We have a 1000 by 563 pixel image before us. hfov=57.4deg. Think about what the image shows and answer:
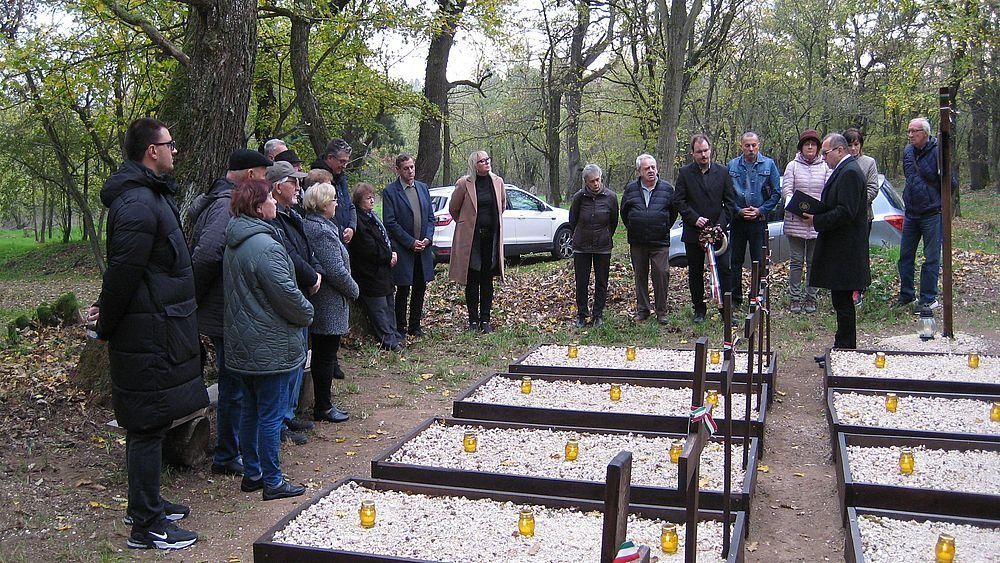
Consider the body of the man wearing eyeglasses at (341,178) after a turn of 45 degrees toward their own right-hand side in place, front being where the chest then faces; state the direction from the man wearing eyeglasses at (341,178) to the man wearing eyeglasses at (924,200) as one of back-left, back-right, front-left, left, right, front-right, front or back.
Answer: left

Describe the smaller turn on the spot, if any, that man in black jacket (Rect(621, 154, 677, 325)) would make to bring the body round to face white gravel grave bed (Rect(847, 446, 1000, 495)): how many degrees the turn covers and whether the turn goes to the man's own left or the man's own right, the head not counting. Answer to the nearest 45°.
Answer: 0° — they already face it

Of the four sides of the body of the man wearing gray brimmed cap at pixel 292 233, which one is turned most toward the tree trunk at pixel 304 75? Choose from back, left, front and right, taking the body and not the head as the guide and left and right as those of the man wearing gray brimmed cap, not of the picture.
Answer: left

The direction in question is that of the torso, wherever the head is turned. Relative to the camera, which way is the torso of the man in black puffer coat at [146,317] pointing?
to the viewer's right

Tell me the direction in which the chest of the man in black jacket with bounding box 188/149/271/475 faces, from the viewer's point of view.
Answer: to the viewer's right

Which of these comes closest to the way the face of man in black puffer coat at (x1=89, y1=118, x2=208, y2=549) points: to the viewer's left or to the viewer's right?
to the viewer's right

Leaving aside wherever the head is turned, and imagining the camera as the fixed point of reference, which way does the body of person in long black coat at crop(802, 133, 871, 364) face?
to the viewer's left

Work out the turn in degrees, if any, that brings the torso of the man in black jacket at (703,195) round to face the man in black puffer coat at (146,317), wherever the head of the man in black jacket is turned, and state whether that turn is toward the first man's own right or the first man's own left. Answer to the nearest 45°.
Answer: approximately 45° to the first man's own right

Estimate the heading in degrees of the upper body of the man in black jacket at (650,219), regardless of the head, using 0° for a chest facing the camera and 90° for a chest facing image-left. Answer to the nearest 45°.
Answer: approximately 0°

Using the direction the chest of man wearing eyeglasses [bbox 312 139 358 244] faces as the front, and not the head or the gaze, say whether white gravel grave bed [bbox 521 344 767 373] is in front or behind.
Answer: in front

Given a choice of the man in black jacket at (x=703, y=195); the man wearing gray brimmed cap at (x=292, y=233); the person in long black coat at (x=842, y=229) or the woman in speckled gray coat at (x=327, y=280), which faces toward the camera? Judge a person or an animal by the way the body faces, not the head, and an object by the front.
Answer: the man in black jacket

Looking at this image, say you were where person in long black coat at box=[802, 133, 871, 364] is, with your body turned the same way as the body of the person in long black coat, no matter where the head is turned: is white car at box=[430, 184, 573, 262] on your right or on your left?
on your right

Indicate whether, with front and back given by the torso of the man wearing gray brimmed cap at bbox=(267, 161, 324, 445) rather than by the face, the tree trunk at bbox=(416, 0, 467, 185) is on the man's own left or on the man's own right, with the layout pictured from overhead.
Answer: on the man's own left

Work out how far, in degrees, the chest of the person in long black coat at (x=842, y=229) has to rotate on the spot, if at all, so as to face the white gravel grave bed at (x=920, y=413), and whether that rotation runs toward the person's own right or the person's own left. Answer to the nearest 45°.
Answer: approximately 90° to the person's own left

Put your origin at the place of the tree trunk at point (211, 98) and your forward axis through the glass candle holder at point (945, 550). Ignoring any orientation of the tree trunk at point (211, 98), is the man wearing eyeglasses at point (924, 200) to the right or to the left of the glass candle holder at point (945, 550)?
left

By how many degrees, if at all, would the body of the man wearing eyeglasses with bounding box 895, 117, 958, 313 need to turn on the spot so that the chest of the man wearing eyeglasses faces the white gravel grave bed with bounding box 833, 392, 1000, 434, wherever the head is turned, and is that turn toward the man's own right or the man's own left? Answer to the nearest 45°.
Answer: approximately 45° to the man's own left

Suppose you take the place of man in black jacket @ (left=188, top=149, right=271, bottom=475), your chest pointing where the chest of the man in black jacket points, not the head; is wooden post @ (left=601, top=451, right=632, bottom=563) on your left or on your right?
on your right
